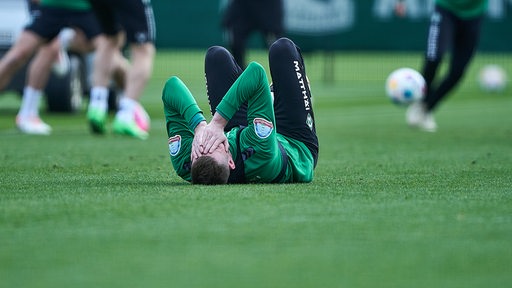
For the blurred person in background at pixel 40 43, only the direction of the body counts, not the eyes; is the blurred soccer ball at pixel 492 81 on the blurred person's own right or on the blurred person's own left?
on the blurred person's own left

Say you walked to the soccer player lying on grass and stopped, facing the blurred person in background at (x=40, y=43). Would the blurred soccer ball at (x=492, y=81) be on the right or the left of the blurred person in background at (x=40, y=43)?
right

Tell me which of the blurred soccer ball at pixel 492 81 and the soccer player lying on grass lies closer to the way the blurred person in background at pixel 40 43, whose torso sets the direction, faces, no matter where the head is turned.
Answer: the soccer player lying on grass

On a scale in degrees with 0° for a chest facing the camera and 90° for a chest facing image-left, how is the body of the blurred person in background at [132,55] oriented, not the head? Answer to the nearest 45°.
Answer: approximately 315°

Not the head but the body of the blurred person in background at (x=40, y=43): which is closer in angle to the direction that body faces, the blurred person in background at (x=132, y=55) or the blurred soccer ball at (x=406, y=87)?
the blurred person in background

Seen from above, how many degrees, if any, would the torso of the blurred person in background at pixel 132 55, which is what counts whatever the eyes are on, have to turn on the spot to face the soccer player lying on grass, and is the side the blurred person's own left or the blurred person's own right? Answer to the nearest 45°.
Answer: approximately 45° to the blurred person's own right

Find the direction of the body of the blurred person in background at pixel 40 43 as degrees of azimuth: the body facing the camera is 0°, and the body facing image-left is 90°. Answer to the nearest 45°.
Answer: approximately 315°
